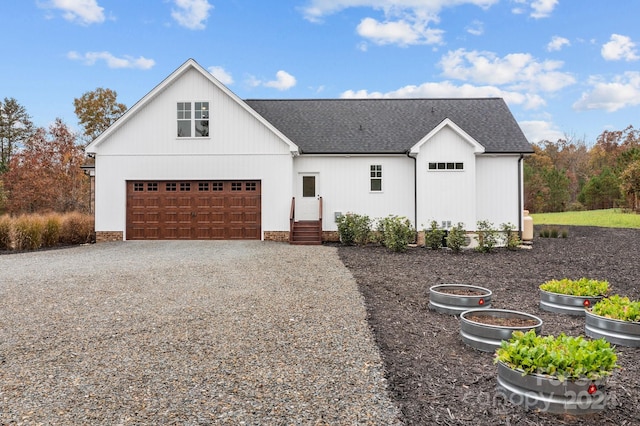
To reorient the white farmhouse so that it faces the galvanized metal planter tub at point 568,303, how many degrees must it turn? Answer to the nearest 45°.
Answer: approximately 45° to its left

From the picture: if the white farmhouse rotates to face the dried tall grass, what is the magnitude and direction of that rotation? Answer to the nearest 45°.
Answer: approximately 90° to its right

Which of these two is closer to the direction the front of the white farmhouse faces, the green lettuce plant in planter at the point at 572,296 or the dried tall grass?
the green lettuce plant in planter

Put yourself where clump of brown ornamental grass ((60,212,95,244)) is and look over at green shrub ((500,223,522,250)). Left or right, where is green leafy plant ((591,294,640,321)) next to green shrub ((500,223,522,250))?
right

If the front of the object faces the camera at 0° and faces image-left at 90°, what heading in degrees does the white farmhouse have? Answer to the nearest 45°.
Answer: approximately 0°

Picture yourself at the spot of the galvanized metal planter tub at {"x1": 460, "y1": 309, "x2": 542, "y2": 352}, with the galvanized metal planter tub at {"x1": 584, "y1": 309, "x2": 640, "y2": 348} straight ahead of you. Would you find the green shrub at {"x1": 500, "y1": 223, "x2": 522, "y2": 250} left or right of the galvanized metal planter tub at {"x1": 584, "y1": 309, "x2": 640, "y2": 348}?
left

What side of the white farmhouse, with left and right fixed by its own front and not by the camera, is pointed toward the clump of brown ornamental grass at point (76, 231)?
right

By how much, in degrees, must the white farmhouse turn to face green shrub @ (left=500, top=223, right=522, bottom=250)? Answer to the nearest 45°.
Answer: approximately 90° to its left

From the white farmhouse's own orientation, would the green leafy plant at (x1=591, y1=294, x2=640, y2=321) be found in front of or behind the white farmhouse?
in front

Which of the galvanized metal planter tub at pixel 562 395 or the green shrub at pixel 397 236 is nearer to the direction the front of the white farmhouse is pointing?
the galvanized metal planter tub

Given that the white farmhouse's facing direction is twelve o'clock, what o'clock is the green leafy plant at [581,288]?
The green leafy plant is roughly at 11 o'clock from the white farmhouse.

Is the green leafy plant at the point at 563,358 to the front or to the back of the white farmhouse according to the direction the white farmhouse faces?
to the front

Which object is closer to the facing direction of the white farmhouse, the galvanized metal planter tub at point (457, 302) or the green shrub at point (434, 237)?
the galvanized metal planter tub
